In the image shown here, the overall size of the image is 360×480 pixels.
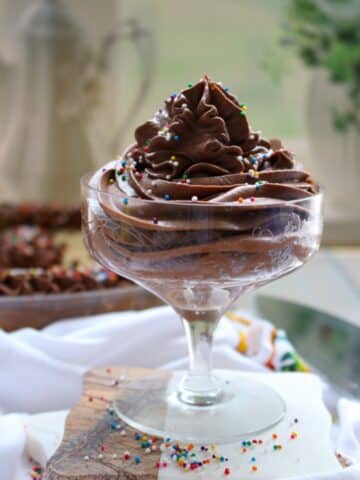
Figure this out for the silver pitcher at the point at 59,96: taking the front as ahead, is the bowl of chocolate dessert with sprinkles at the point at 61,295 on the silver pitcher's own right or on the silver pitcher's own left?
on the silver pitcher's own left

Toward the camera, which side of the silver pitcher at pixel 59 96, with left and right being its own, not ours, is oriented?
left

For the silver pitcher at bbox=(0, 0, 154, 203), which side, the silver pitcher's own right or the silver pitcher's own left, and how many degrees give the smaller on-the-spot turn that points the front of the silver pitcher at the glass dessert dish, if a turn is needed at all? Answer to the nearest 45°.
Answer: approximately 90° to the silver pitcher's own left

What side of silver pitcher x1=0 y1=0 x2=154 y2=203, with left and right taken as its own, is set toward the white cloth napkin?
left

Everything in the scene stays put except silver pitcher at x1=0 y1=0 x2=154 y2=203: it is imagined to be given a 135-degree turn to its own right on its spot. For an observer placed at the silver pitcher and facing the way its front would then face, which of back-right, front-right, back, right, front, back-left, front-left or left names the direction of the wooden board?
back-right
